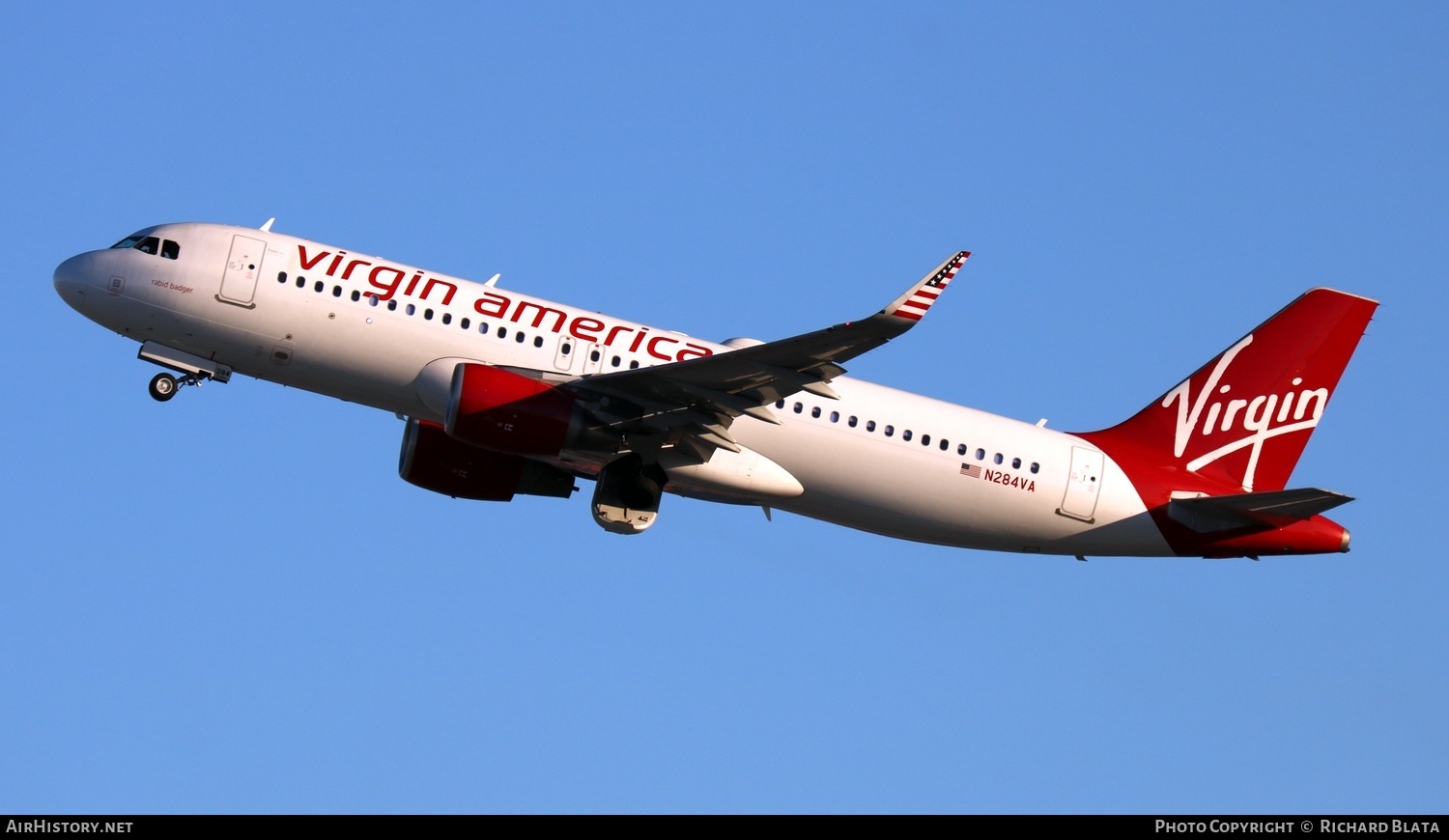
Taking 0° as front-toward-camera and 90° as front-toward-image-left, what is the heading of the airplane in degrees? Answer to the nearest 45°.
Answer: approximately 90°
